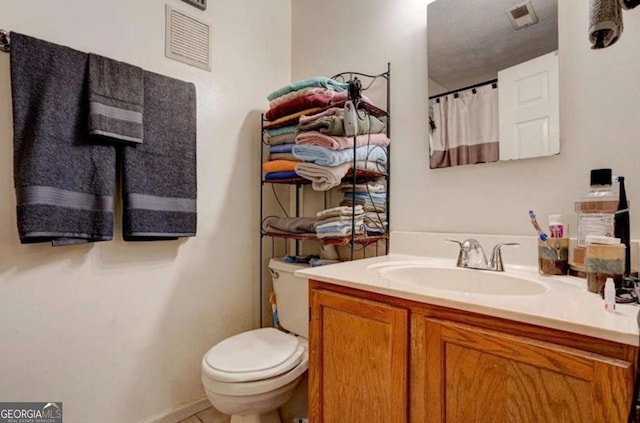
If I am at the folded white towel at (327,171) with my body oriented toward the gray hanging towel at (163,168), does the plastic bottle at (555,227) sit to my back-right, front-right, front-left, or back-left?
back-left

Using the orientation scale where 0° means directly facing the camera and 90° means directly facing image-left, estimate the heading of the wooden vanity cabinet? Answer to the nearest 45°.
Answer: approximately 45°

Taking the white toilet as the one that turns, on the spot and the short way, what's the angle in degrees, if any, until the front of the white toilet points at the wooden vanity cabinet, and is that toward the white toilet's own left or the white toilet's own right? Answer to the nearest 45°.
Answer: approximately 90° to the white toilet's own left

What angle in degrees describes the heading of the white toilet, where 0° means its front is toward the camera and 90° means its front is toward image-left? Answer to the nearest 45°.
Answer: approximately 45°

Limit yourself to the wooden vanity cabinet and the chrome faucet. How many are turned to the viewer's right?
0

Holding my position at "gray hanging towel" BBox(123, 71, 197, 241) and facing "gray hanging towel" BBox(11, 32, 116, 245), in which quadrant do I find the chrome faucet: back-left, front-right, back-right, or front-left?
back-left

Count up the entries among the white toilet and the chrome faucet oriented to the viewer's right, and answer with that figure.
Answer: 0

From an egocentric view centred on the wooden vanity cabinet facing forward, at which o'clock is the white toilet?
The white toilet is roughly at 2 o'clock from the wooden vanity cabinet.

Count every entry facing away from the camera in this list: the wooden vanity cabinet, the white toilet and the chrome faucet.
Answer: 0

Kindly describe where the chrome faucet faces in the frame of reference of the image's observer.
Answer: facing the viewer and to the left of the viewer
